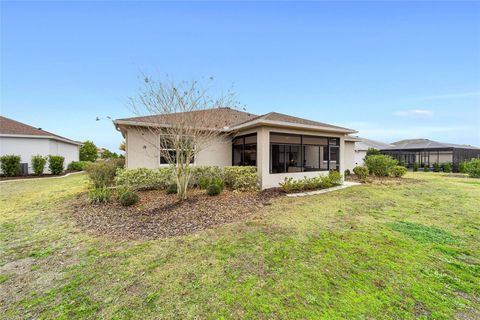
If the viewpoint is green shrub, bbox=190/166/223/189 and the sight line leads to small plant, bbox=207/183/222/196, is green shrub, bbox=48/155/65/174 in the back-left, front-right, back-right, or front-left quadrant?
back-right

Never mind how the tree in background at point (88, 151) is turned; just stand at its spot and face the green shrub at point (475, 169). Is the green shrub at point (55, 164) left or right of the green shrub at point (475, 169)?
right
